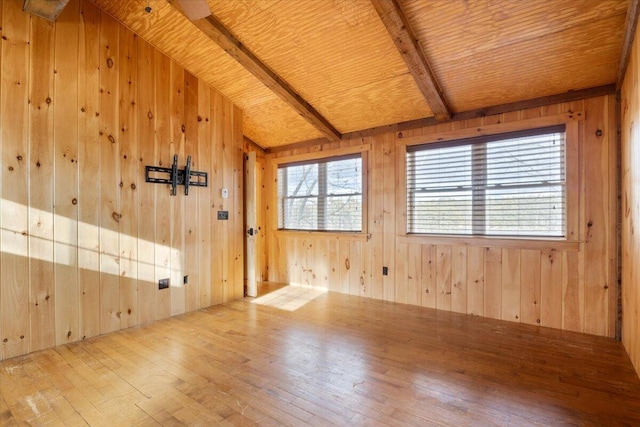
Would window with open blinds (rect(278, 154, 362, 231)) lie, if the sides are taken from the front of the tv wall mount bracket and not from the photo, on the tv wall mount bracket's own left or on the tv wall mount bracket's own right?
on the tv wall mount bracket's own left

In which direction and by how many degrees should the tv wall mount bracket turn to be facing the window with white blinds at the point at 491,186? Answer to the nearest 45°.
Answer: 0° — it already faces it

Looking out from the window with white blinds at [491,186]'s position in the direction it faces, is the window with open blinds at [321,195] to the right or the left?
on its right

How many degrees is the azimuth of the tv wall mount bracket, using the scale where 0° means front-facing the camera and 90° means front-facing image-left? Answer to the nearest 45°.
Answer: approximately 315°

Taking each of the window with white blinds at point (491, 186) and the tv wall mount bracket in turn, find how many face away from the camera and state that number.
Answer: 0

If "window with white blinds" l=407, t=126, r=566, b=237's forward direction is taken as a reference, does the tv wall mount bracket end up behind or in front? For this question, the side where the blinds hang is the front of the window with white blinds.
in front

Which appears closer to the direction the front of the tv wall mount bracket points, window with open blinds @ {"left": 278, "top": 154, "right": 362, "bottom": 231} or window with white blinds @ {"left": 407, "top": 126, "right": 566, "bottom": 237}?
the window with white blinds
